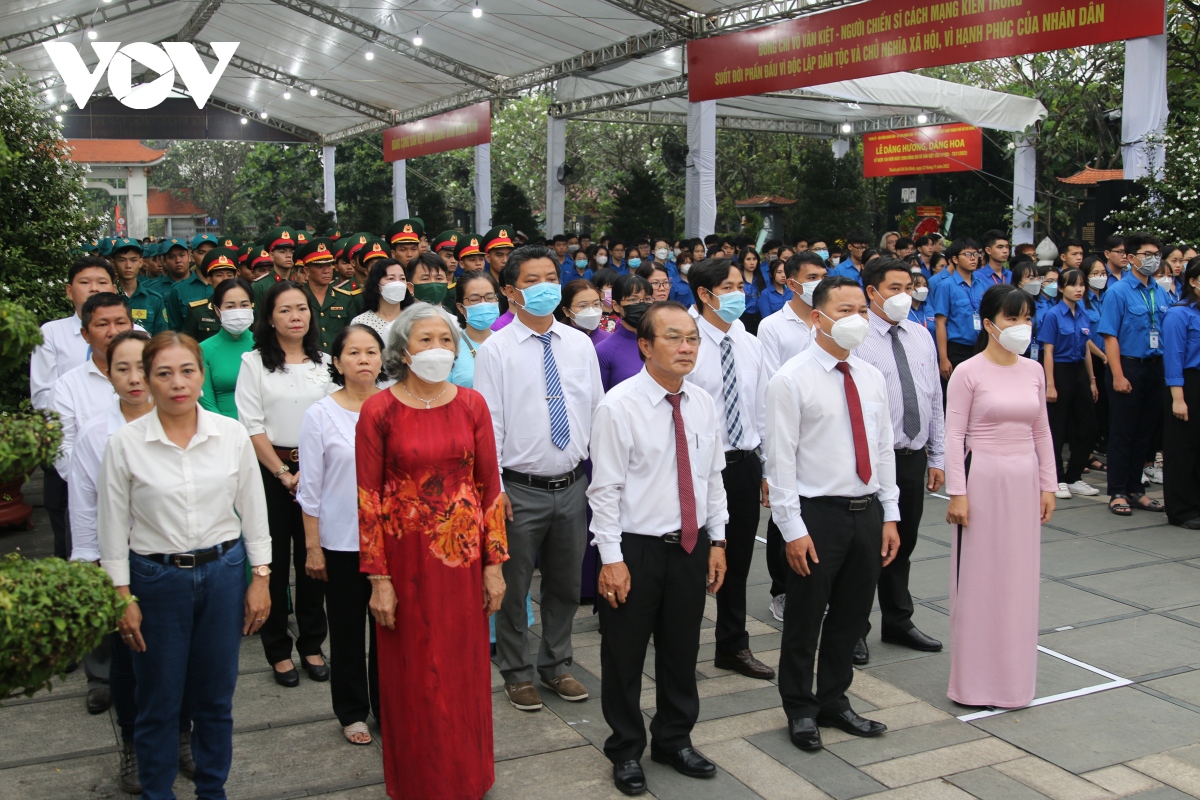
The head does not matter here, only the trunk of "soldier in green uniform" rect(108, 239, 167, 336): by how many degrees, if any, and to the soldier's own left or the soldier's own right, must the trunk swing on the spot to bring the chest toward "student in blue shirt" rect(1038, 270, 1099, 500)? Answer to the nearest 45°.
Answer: approximately 90° to the soldier's own left

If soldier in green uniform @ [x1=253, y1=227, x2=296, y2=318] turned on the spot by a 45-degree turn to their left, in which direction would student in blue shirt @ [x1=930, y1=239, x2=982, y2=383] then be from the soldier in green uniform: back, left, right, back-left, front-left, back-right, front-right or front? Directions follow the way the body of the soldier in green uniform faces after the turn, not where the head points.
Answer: front

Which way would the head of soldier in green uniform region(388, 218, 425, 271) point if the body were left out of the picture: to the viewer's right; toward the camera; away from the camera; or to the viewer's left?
toward the camera

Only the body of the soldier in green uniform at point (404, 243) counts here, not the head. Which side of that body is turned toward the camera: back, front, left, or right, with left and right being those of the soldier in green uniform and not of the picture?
front

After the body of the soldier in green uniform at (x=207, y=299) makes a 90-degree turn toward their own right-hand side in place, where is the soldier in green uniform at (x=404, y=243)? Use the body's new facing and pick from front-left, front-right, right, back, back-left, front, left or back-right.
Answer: back

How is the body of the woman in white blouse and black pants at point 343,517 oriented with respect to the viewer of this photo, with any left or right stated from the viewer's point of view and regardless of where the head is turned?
facing the viewer and to the right of the viewer

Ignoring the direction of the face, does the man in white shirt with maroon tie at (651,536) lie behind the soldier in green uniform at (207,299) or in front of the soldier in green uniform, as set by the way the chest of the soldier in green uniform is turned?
in front

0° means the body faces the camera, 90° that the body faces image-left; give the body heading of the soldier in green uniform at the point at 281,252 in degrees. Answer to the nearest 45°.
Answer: approximately 315°

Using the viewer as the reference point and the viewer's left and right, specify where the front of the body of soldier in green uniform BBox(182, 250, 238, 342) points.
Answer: facing the viewer

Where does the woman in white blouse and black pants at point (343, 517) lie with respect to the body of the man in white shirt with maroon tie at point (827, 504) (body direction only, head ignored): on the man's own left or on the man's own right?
on the man's own right

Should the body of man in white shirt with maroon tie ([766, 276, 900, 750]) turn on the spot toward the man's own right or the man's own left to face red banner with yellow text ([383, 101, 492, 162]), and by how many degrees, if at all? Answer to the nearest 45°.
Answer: approximately 180°

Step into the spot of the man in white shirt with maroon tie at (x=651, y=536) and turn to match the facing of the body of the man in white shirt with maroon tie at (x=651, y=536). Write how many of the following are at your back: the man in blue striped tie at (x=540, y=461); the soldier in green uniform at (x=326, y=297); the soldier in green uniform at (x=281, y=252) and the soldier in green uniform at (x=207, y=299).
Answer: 4

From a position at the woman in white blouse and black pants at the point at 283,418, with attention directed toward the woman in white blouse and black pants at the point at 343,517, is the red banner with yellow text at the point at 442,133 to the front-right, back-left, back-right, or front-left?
back-left

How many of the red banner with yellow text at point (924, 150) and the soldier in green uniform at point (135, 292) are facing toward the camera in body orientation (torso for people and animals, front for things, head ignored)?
2

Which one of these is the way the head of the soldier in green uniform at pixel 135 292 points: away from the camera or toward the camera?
toward the camera

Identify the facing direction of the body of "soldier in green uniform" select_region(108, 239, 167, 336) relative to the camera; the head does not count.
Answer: toward the camera

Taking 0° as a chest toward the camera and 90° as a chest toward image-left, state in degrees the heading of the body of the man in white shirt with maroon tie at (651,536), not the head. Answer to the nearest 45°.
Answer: approximately 315°
